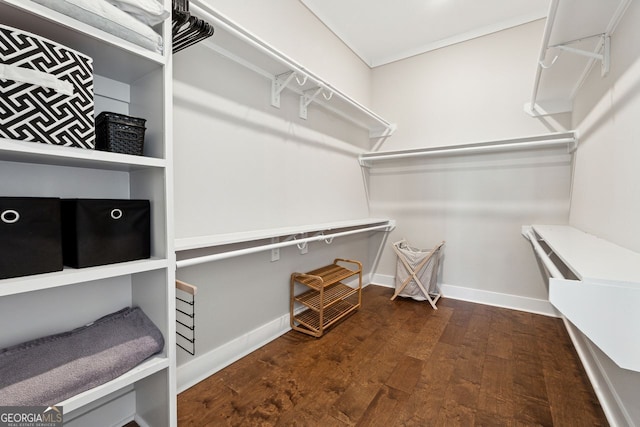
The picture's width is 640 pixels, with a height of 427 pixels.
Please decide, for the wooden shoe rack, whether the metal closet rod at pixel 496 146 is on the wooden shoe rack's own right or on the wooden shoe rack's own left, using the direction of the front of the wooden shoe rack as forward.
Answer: on the wooden shoe rack's own left

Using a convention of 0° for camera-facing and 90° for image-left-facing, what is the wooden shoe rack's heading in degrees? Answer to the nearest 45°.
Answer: approximately 315°

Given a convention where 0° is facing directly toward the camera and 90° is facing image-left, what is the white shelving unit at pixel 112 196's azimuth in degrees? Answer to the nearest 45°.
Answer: approximately 315°

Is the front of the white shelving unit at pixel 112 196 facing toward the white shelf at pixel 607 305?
yes

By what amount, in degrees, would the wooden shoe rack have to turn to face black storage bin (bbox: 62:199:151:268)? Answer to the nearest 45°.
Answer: approximately 90° to its right

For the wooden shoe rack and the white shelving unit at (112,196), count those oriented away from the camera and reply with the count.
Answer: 0

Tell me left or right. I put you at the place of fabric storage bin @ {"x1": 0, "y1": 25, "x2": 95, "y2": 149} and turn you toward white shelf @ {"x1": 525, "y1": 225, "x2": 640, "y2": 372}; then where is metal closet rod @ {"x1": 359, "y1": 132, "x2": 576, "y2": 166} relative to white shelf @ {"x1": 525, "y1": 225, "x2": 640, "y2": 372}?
left

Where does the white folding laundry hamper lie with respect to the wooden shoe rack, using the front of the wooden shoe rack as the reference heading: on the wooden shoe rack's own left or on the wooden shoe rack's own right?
on the wooden shoe rack's own left
